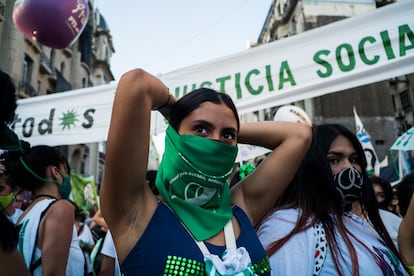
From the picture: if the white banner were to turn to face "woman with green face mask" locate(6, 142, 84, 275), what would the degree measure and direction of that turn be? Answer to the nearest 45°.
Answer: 0° — it already faces them

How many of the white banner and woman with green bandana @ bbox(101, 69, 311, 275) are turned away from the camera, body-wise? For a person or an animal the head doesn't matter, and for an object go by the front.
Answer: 0

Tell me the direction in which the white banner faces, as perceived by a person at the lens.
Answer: facing the viewer and to the left of the viewer

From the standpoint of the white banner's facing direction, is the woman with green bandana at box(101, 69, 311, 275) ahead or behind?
ahead

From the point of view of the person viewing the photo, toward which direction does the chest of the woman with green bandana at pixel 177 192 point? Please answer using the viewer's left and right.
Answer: facing the viewer and to the right of the viewer

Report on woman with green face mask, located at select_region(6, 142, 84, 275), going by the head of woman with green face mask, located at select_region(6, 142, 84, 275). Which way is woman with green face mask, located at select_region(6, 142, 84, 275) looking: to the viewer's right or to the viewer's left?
to the viewer's right
